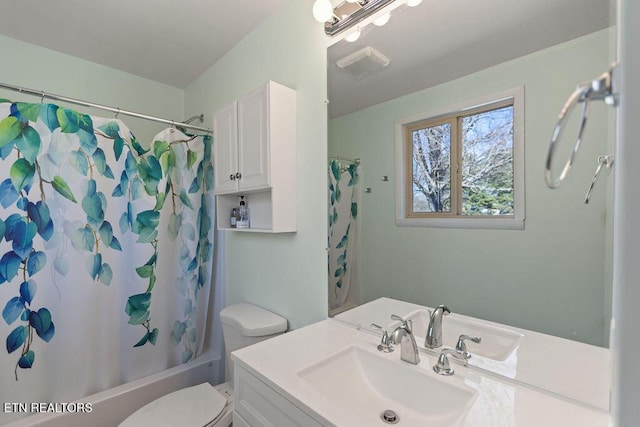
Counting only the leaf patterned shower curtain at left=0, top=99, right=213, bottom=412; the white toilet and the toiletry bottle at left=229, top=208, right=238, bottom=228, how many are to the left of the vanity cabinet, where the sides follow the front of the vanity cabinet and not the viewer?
0

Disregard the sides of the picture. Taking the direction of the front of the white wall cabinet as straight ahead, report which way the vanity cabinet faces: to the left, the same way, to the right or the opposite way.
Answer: the same way

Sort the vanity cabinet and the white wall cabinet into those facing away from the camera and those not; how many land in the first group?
0

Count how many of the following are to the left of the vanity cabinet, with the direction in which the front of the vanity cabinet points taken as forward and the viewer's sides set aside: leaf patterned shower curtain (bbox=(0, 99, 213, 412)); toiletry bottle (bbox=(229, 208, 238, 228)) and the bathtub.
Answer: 0

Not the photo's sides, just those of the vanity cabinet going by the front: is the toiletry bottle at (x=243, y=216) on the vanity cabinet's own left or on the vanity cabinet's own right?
on the vanity cabinet's own right

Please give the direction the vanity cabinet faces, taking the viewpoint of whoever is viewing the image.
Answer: facing the viewer and to the left of the viewer
